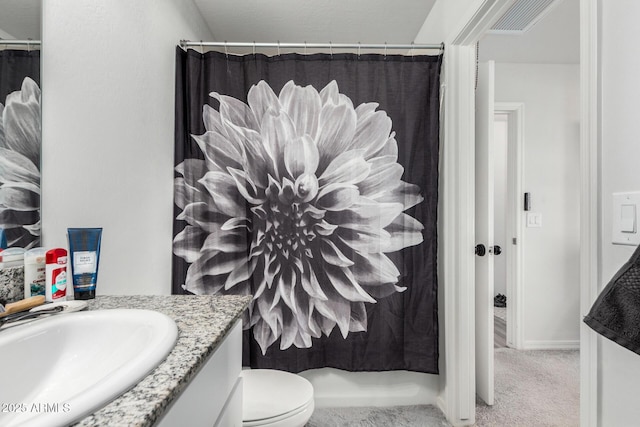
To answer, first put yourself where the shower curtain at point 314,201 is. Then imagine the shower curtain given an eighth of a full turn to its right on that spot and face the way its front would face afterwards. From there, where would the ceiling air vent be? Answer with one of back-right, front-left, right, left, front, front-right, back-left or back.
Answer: back-left
